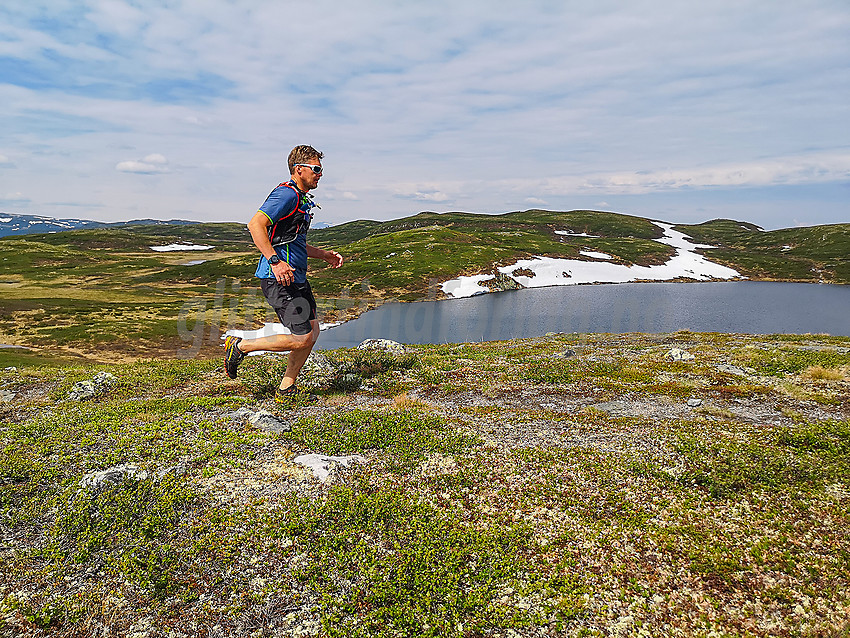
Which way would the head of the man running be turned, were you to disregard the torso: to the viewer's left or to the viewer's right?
to the viewer's right

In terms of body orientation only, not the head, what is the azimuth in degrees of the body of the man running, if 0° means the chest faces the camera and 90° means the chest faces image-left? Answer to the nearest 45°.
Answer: approximately 270°

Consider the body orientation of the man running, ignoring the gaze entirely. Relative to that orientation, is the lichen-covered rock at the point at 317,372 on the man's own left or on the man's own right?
on the man's own left

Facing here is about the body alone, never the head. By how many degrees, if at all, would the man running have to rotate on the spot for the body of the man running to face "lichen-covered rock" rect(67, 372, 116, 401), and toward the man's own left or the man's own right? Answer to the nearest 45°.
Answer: approximately 135° to the man's own left
